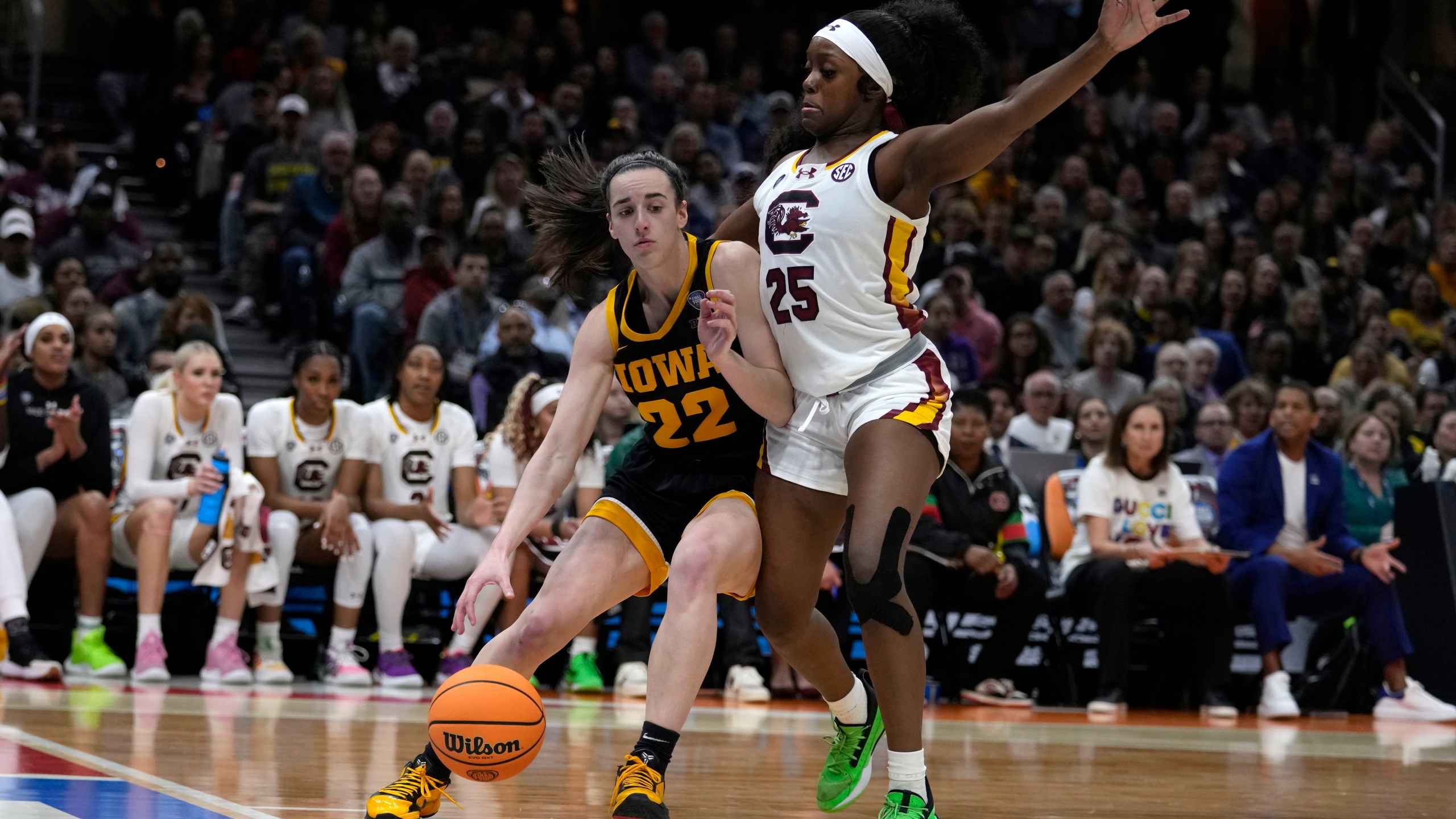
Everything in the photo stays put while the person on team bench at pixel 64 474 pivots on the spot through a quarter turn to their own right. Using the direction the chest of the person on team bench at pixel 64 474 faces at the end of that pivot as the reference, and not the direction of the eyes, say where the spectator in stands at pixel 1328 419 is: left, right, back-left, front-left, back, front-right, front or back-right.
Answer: back

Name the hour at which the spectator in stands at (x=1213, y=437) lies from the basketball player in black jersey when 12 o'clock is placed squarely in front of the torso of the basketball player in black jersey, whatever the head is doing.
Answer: The spectator in stands is roughly at 7 o'clock from the basketball player in black jersey.

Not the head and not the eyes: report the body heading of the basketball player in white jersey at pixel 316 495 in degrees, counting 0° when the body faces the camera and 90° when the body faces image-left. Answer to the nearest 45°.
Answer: approximately 0°

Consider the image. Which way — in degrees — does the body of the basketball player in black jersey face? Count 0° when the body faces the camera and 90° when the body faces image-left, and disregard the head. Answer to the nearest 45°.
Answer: approximately 0°

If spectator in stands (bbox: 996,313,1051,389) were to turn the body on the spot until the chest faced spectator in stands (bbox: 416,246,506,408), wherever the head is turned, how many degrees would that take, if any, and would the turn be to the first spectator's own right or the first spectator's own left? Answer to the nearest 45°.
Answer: approximately 90° to the first spectator's own right

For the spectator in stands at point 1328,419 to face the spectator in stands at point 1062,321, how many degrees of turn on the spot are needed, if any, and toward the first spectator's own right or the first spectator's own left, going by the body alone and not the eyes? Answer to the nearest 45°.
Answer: approximately 90° to the first spectator's own right

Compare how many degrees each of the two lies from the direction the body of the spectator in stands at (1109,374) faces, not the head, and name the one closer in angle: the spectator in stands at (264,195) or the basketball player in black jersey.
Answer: the basketball player in black jersey

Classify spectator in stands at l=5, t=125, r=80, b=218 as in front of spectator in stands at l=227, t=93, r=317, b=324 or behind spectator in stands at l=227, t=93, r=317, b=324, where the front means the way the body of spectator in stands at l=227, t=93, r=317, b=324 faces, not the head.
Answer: behind

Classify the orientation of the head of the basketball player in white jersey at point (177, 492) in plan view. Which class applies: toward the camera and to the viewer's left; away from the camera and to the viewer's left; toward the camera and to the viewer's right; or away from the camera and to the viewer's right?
toward the camera and to the viewer's right

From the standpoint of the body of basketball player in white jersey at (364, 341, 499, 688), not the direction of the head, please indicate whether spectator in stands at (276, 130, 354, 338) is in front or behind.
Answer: behind

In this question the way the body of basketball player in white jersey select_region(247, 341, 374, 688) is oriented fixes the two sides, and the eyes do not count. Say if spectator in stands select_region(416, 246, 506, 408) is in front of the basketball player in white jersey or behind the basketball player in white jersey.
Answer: behind
